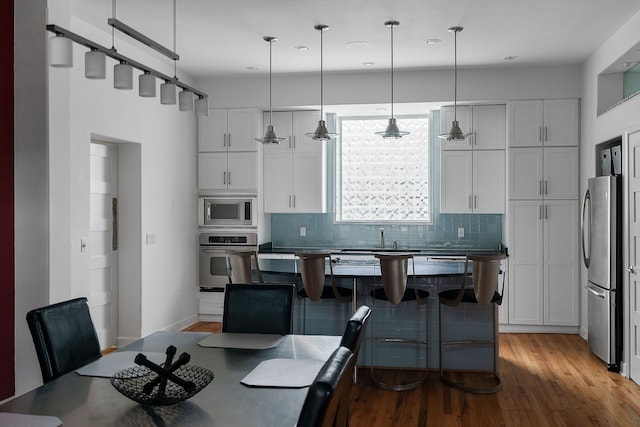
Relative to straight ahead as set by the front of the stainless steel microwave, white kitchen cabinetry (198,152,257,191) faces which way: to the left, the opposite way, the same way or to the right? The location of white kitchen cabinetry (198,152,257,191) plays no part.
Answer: the same way

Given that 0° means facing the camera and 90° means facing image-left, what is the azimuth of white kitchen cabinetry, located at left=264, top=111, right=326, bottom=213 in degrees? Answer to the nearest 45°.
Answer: approximately 0°

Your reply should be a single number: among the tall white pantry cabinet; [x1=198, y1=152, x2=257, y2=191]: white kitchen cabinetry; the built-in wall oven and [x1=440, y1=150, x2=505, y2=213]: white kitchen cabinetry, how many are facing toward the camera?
4

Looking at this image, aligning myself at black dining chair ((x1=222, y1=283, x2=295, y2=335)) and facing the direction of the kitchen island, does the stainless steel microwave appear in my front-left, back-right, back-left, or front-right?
front-left

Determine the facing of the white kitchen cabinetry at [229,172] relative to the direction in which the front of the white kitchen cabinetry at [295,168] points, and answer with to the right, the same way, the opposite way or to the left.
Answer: the same way

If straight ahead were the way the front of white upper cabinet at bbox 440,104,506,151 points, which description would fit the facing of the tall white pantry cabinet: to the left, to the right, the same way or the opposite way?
the same way

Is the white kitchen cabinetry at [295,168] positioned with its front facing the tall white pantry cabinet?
no

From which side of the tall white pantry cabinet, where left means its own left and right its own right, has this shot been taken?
front

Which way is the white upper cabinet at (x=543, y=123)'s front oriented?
toward the camera

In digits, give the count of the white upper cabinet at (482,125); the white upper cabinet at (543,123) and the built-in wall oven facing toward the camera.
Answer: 3

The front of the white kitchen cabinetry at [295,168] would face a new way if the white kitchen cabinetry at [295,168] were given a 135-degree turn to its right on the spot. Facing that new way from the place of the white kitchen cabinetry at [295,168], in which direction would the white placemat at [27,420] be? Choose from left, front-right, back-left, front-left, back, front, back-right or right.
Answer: back-left

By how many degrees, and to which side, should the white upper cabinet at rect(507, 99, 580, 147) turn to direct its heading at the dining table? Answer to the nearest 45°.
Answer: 0° — it already faces it

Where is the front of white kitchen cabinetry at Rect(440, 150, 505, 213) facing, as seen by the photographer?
facing the viewer

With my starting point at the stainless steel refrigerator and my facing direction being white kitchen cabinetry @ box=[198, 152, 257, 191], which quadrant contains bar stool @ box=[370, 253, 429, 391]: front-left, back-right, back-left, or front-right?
front-left

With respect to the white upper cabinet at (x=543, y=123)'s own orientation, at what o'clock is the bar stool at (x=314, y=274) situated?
The bar stool is roughly at 1 o'clock from the white upper cabinet.

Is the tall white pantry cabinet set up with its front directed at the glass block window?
no

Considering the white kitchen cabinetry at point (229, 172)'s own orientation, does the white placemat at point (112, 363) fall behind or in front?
in front

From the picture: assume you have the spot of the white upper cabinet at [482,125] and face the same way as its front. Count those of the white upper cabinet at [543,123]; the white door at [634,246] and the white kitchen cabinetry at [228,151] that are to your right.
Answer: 1
